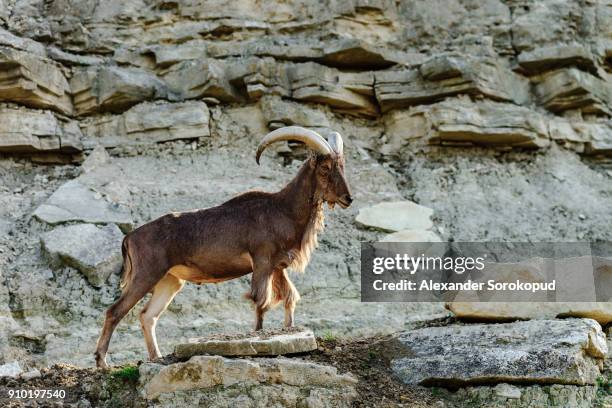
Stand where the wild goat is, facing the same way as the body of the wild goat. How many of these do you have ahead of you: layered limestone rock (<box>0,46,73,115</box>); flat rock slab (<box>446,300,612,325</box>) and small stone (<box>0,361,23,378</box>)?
1

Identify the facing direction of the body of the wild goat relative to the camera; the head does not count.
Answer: to the viewer's right

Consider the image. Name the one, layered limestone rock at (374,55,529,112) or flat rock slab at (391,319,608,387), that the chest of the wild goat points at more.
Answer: the flat rock slab

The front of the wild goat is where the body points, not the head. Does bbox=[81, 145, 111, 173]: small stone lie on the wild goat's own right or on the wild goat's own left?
on the wild goat's own left

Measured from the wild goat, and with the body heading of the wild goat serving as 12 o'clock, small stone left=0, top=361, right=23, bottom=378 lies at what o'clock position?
The small stone is roughly at 7 o'clock from the wild goat.

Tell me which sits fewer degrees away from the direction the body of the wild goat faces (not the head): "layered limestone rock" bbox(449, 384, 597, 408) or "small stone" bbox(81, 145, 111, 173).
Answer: the layered limestone rock

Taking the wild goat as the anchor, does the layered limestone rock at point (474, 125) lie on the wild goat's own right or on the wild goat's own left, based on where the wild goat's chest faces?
on the wild goat's own left

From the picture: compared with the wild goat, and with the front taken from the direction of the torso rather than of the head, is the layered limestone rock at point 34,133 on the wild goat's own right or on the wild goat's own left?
on the wild goat's own left

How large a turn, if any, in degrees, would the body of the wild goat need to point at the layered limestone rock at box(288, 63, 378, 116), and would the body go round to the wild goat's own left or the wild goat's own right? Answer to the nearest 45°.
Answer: approximately 90° to the wild goat's own left

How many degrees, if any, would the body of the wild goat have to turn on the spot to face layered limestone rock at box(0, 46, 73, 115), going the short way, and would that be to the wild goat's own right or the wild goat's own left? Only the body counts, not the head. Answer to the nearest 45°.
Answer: approximately 135° to the wild goat's own left

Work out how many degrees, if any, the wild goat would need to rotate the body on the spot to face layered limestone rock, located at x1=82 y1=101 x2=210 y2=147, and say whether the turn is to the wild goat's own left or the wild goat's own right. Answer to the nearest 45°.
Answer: approximately 90° to the wild goat's own left

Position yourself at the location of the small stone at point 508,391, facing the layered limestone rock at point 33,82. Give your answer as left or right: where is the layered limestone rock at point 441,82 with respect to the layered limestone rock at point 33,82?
right

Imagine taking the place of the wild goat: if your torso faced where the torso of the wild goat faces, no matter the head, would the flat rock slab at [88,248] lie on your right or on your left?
on your left

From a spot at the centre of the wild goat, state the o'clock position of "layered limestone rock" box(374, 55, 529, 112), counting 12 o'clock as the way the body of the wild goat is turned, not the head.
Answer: The layered limestone rock is roughly at 10 o'clock from the wild goat.
